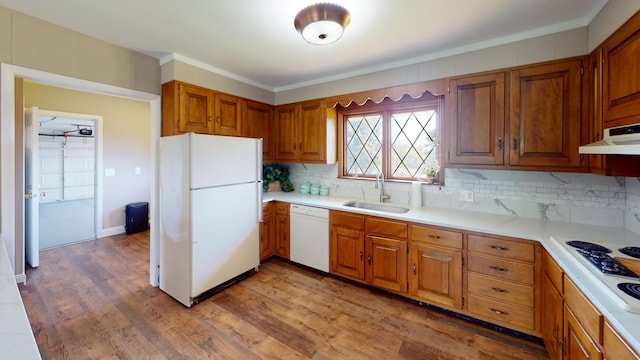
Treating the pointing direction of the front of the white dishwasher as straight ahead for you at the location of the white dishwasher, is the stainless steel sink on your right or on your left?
on your left

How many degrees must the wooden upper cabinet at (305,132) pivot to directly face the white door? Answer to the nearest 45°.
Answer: approximately 45° to its right

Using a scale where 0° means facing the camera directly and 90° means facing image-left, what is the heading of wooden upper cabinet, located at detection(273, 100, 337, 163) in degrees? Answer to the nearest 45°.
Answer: approximately 45°

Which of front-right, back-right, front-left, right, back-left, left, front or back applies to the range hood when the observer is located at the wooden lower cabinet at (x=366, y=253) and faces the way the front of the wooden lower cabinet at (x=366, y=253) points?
left

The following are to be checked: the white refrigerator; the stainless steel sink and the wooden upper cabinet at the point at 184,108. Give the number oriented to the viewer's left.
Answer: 0

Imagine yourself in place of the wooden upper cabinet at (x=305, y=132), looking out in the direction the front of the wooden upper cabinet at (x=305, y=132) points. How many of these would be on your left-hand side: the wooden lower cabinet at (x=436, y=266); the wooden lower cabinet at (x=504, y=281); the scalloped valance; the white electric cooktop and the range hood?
5

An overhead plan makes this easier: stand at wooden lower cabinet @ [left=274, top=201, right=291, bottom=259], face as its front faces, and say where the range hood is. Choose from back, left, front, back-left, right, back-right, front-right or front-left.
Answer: left

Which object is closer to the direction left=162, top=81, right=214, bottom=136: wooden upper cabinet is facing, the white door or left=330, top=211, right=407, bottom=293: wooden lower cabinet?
the wooden lower cabinet

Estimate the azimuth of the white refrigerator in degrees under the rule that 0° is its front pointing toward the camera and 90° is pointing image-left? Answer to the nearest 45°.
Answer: approximately 315°

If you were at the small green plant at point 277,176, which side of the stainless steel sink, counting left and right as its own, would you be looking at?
right

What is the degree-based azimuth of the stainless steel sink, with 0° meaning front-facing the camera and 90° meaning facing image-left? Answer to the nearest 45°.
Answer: approximately 0°

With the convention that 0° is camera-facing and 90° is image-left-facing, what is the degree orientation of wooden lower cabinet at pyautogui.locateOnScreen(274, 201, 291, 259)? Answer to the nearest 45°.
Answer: approximately 45°

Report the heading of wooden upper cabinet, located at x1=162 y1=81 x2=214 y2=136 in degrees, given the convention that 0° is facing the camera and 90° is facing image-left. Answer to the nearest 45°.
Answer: approximately 315°

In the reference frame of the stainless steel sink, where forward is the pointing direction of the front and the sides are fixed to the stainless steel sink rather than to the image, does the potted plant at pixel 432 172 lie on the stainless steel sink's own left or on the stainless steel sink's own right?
on the stainless steel sink's own left

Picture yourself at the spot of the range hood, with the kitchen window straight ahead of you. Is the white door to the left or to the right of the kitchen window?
left

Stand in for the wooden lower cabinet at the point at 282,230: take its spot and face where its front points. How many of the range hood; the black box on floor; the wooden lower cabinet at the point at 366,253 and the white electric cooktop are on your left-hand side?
3

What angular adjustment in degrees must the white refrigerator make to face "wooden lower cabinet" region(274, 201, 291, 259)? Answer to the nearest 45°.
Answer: approximately 90° to its left

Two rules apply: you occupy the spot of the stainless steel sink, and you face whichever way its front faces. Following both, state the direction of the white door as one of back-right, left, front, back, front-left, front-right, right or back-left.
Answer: right
